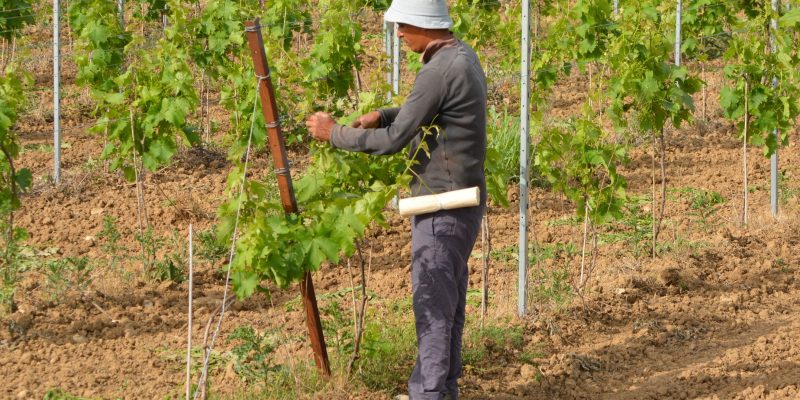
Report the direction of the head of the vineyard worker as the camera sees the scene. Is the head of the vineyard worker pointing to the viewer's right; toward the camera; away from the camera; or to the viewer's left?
to the viewer's left

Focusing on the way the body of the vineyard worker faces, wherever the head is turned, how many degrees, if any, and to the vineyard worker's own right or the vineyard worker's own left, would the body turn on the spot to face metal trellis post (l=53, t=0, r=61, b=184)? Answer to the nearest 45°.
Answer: approximately 45° to the vineyard worker's own right

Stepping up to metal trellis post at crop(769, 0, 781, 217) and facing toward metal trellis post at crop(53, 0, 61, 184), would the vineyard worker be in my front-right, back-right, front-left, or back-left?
front-left

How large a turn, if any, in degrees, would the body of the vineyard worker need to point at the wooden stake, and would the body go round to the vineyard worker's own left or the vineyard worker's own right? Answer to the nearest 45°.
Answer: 0° — they already face it

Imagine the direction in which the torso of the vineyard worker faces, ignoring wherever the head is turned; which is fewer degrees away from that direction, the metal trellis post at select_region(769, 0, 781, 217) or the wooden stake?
the wooden stake

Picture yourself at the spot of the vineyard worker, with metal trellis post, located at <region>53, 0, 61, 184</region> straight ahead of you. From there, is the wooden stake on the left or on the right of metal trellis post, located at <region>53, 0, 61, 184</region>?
left

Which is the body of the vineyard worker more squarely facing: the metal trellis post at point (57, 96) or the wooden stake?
the wooden stake

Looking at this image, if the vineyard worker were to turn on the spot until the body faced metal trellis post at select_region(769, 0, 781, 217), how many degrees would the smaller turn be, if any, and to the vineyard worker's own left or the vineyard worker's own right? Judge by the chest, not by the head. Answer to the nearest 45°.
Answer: approximately 135° to the vineyard worker's own right

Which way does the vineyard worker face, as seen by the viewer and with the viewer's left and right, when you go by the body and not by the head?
facing to the left of the viewer

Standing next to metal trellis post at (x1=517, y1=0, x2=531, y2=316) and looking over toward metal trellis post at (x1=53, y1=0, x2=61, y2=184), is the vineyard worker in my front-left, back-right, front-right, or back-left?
back-left
